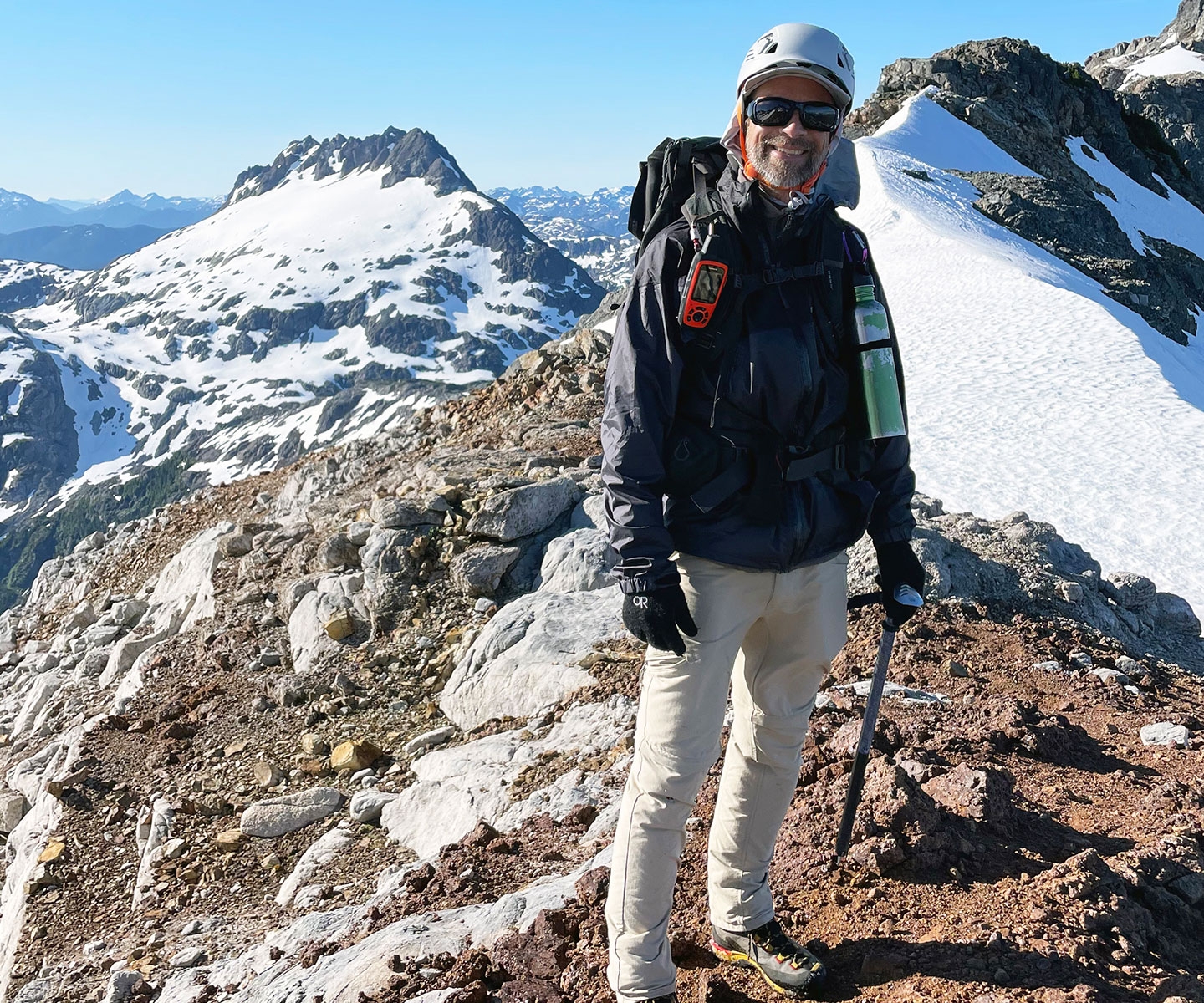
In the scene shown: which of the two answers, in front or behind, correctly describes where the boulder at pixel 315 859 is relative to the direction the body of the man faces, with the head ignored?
behind

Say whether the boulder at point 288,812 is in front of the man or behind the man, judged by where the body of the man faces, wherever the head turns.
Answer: behind

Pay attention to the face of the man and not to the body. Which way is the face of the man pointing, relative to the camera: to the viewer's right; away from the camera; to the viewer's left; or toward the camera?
toward the camera

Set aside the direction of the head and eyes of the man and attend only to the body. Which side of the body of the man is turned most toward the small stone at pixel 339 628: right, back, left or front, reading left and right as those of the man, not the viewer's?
back

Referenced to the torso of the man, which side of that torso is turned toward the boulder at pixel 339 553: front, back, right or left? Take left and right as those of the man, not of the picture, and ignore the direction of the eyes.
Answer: back

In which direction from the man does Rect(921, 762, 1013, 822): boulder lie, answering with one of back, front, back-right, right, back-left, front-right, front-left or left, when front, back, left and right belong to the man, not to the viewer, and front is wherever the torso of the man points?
left

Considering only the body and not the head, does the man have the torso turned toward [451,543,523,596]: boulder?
no

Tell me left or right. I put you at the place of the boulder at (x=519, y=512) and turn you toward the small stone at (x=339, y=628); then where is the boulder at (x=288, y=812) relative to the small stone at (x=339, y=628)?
left

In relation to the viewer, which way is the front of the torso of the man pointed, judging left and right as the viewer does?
facing the viewer and to the right of the viewer

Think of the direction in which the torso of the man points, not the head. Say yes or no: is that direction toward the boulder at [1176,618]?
no

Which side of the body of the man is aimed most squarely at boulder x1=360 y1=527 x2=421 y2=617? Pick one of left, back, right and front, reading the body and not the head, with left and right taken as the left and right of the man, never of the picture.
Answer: back

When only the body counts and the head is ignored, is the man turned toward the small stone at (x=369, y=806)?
no

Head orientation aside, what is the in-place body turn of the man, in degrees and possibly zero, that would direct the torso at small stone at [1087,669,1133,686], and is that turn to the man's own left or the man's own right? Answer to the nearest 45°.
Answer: approximately 90° to the man's own left

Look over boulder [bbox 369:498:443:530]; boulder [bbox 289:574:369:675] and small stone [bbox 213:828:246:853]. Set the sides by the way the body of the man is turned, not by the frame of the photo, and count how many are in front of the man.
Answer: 0

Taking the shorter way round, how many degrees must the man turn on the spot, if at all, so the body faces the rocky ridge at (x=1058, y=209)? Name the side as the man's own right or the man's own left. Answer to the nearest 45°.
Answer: approximately 135° to the man's own left

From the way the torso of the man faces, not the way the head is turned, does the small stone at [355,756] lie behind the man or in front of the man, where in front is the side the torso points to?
behind

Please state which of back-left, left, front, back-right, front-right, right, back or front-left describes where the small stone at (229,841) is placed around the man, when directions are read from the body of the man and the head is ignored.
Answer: back

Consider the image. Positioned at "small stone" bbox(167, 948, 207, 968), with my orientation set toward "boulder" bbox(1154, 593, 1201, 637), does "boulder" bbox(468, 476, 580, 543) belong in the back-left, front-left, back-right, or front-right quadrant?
front-left
